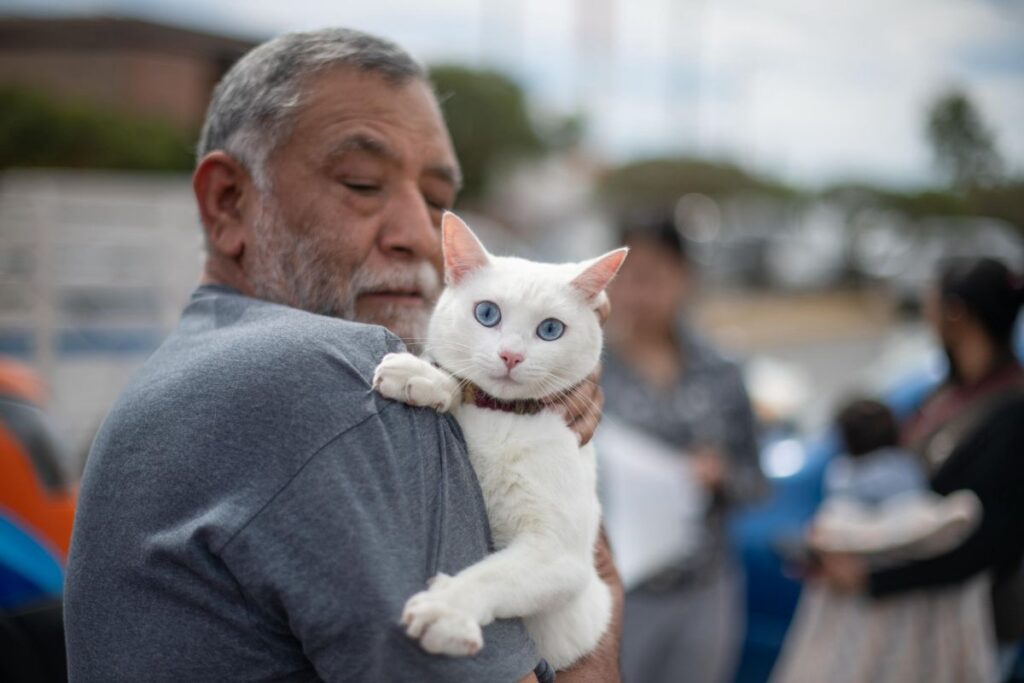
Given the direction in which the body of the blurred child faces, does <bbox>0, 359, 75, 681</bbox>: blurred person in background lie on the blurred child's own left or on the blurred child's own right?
on the blurred child's own left

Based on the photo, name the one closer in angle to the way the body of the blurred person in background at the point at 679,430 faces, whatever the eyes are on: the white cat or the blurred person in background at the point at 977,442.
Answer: the white cat

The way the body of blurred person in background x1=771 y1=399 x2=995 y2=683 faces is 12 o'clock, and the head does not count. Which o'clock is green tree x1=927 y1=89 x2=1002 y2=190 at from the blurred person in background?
The green tree is roughly at 12 o'clock from the blurred person in background.

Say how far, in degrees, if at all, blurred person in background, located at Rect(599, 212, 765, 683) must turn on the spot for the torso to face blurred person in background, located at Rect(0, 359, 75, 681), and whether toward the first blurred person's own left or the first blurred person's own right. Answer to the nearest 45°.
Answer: approximately 90° to the first blurred person's own right

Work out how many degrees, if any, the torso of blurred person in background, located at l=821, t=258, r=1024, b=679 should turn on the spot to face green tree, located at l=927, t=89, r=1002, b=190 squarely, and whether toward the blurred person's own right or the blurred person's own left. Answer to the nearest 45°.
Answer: approximately 90° to the blurred person's own right

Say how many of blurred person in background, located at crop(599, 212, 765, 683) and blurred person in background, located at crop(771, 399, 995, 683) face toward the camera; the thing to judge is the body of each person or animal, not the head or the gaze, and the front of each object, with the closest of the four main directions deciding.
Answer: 1

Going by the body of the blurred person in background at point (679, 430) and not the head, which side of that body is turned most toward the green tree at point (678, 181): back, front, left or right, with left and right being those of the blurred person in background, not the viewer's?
back

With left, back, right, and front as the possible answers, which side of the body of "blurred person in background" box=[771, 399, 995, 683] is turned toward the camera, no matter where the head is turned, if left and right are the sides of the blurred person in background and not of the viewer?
back

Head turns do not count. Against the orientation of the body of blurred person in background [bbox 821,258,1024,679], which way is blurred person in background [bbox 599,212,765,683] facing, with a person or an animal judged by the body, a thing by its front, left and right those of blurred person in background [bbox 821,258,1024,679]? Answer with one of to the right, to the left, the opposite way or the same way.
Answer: to the left

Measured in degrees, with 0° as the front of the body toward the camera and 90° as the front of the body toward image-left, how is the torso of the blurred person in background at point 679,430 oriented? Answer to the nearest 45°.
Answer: approximately 0°

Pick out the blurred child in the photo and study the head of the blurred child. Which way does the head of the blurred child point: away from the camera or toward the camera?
away from the camera

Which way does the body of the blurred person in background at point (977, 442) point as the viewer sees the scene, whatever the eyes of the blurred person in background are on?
to the viewer's left
